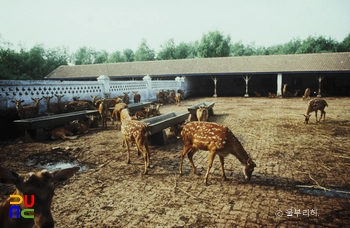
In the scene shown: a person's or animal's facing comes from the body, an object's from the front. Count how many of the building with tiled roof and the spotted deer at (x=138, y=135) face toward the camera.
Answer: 1

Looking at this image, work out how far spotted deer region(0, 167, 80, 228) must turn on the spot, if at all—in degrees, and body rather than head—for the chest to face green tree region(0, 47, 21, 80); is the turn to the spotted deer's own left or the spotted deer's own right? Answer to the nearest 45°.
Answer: approximately 135° to the spotted deer's own left

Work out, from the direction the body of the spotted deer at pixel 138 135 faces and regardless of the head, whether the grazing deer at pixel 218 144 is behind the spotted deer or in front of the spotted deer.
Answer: behind

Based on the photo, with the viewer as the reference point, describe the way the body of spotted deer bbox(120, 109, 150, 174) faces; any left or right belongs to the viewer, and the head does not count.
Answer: facing away from the viewer and to the left of the viewer

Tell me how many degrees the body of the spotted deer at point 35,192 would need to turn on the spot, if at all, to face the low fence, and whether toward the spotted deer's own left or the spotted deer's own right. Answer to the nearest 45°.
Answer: approximately 135° to the spotted deer's own left

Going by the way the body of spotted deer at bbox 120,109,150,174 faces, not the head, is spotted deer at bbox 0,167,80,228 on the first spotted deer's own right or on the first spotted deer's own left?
on the first spotted deer's own left

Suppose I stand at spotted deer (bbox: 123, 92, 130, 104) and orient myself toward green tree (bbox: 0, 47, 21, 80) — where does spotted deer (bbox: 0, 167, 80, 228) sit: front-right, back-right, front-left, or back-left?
back-left

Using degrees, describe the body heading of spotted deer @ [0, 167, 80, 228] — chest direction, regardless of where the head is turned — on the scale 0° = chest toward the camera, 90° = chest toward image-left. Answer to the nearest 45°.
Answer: approximately 315°

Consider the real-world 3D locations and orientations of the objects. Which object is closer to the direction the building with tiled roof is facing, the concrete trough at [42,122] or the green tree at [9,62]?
the concrete trough

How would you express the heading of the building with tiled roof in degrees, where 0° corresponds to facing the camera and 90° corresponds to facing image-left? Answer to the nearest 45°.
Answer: approximately 0°

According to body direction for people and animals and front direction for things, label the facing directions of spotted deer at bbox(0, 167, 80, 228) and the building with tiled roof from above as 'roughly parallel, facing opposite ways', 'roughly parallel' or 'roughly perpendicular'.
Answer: roughly perpendicular
